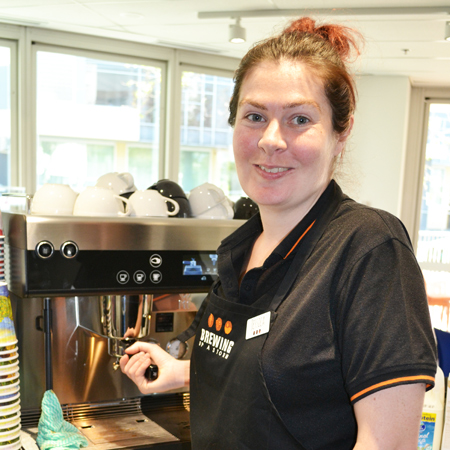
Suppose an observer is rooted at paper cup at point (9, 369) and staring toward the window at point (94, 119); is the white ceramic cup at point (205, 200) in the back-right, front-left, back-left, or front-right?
front-right

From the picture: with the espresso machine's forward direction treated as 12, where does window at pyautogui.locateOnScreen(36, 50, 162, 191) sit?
The window is roughly at 6 o'clock from the espresso machine.

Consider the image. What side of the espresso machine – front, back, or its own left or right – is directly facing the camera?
front

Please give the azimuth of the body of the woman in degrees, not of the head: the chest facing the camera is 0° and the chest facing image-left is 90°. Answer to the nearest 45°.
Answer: approximately 45°

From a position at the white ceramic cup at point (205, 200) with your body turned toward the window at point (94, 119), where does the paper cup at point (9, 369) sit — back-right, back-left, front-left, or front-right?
back-left

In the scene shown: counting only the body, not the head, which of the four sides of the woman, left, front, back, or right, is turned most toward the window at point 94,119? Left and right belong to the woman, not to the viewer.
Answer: right

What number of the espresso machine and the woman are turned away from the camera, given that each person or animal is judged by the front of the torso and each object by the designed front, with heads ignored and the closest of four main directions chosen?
0

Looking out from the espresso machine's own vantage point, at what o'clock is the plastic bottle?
The plastic bottle is roughly at 10 o'clock from the espresso machine.

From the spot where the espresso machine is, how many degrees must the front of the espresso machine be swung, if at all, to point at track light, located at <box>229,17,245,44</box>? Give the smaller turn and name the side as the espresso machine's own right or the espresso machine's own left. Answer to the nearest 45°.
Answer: approximately 180°

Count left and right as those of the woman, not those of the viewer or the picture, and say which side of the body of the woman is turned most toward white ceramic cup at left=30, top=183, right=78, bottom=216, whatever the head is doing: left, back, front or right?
right

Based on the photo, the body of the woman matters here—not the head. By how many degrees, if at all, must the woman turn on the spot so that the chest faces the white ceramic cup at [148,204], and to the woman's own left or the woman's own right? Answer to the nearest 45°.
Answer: approximately 90° to the woman's own right
